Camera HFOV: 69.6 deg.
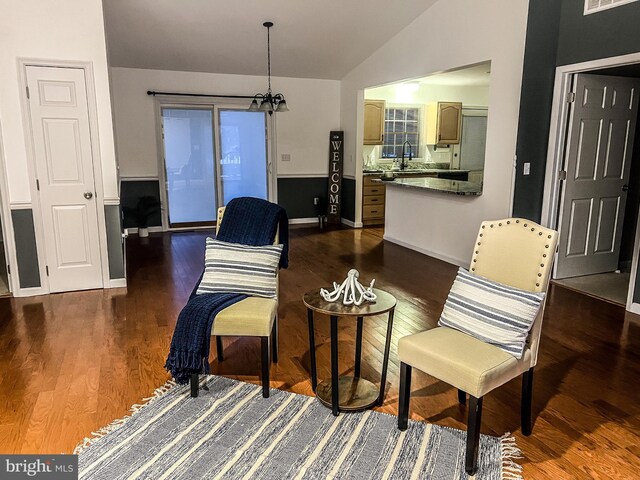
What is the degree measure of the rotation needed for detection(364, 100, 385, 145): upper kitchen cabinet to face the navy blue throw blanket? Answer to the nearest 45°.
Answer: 0° — it already faces it

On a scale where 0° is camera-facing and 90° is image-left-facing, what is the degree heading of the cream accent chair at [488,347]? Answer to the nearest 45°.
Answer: approximately 45°

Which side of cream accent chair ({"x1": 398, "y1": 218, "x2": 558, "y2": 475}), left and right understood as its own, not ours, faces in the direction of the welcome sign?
right

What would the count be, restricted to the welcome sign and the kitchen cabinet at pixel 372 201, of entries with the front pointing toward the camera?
2

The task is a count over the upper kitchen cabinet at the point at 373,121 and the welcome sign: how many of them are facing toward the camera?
2

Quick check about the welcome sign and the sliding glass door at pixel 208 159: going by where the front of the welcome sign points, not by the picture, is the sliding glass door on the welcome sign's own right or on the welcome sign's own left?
on the welcome sign's own right

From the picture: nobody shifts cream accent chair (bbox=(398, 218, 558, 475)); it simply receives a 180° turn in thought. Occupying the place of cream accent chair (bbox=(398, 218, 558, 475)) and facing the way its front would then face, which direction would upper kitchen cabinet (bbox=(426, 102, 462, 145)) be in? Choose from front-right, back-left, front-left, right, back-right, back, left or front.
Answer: front-left

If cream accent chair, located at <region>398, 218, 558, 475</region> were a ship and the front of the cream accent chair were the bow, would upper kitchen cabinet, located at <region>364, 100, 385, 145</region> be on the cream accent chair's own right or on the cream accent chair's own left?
on the cream accent chair's own right

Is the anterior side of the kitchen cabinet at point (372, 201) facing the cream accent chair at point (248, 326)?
yes

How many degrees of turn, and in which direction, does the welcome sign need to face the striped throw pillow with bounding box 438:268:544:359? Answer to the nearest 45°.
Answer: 0° — it already faces it
